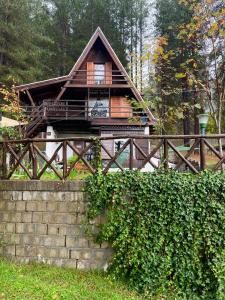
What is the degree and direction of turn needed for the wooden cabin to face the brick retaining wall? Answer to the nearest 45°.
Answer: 0° — it already faces it

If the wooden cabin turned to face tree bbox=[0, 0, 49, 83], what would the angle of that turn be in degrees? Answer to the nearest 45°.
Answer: approximately 135° to its right

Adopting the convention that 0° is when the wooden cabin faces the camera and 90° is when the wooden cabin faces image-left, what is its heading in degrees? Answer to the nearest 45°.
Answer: approximately 0°

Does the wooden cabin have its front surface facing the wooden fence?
yes

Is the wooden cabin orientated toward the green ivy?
yes
